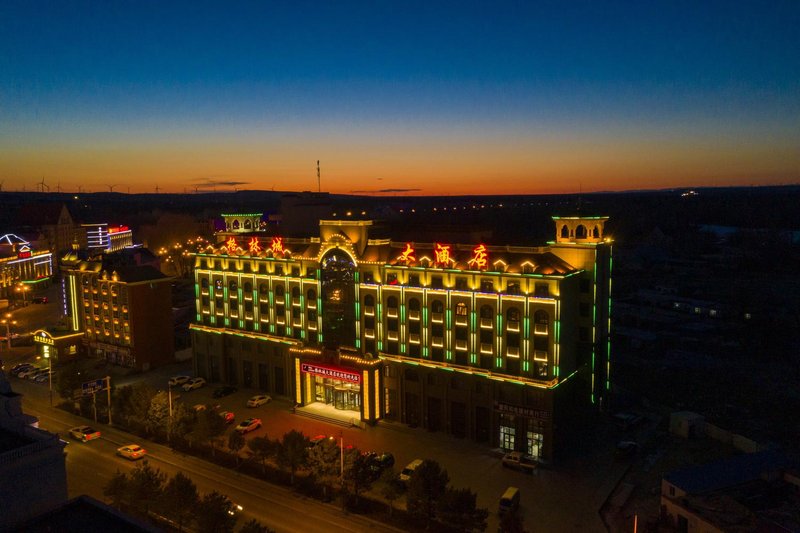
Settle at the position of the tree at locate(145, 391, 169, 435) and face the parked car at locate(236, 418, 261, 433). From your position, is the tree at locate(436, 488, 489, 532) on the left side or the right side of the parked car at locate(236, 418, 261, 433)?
right

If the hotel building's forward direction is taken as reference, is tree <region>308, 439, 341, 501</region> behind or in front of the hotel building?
in front

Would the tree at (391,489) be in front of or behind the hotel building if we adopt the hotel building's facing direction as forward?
in front

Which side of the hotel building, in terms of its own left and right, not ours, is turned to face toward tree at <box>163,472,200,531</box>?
front

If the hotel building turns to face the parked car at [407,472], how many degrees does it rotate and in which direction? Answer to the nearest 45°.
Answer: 0° — it already faces it

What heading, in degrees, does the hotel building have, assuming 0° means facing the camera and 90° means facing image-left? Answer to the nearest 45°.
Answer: approximately 45°

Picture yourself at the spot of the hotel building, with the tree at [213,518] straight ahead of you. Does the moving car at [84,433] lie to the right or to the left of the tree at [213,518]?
right

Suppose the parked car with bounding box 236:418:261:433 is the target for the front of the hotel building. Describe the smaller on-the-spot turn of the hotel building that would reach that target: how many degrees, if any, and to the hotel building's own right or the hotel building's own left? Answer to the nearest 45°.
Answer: approximately 45° to the hotel building's own right

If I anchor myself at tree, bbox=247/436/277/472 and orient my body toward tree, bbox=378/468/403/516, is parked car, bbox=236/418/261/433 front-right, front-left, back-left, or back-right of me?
back-left

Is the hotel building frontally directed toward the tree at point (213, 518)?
yes

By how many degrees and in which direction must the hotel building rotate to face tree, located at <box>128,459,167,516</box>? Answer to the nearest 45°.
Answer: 0° — it already faces it

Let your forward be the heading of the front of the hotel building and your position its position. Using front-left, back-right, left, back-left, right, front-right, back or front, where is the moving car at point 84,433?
front-right

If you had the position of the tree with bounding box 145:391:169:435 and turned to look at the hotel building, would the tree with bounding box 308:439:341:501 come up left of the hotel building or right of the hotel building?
right

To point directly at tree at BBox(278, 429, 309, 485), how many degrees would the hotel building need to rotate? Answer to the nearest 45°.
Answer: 0° — it already faces it
